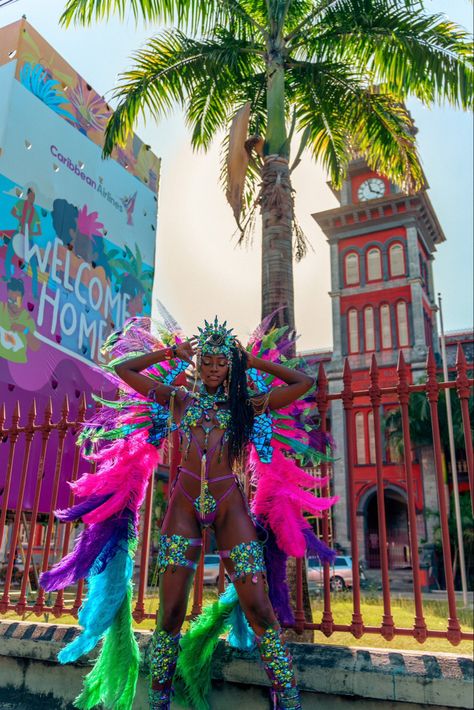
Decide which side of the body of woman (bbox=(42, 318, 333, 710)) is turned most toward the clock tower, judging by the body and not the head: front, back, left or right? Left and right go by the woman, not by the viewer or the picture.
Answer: back

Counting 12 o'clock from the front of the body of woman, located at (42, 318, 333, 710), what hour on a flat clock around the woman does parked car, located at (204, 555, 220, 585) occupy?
The parked car is roughly at 6 o'clock from the woman.

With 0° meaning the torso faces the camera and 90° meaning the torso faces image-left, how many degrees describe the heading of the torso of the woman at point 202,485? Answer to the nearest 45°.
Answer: approximately 0°
